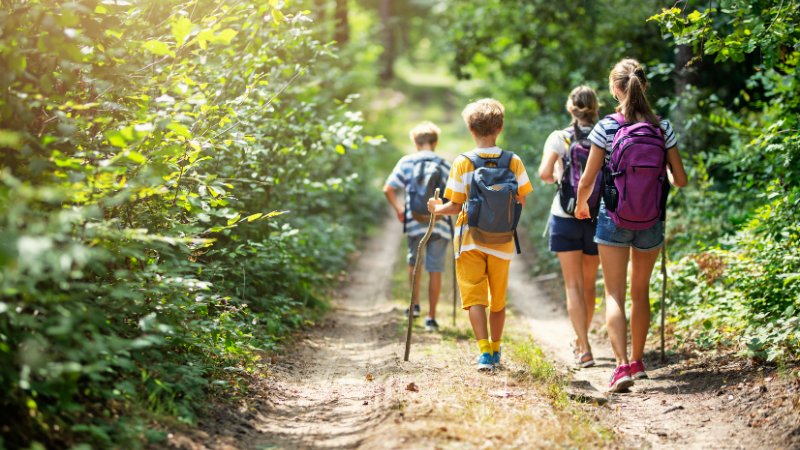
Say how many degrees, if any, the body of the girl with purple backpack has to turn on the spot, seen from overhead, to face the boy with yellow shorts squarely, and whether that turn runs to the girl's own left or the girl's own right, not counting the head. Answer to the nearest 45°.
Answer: approximately 90° to the girl's own left

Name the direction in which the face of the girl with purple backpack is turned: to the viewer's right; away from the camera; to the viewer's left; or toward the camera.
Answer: away from the camera

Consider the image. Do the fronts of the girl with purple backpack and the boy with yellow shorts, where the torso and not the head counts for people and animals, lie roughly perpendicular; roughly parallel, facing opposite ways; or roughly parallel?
roughly parallel

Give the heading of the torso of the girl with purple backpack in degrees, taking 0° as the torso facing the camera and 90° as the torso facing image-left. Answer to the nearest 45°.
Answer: approximately 180°

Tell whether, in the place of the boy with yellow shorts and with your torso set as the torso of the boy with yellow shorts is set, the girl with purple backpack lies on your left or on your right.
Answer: on your right

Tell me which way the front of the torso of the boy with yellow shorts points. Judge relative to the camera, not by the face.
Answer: away from the camera

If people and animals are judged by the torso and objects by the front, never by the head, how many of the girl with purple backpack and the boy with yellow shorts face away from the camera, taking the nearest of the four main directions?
2

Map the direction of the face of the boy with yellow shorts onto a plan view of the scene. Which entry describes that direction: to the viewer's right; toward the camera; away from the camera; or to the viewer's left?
away from the camera
